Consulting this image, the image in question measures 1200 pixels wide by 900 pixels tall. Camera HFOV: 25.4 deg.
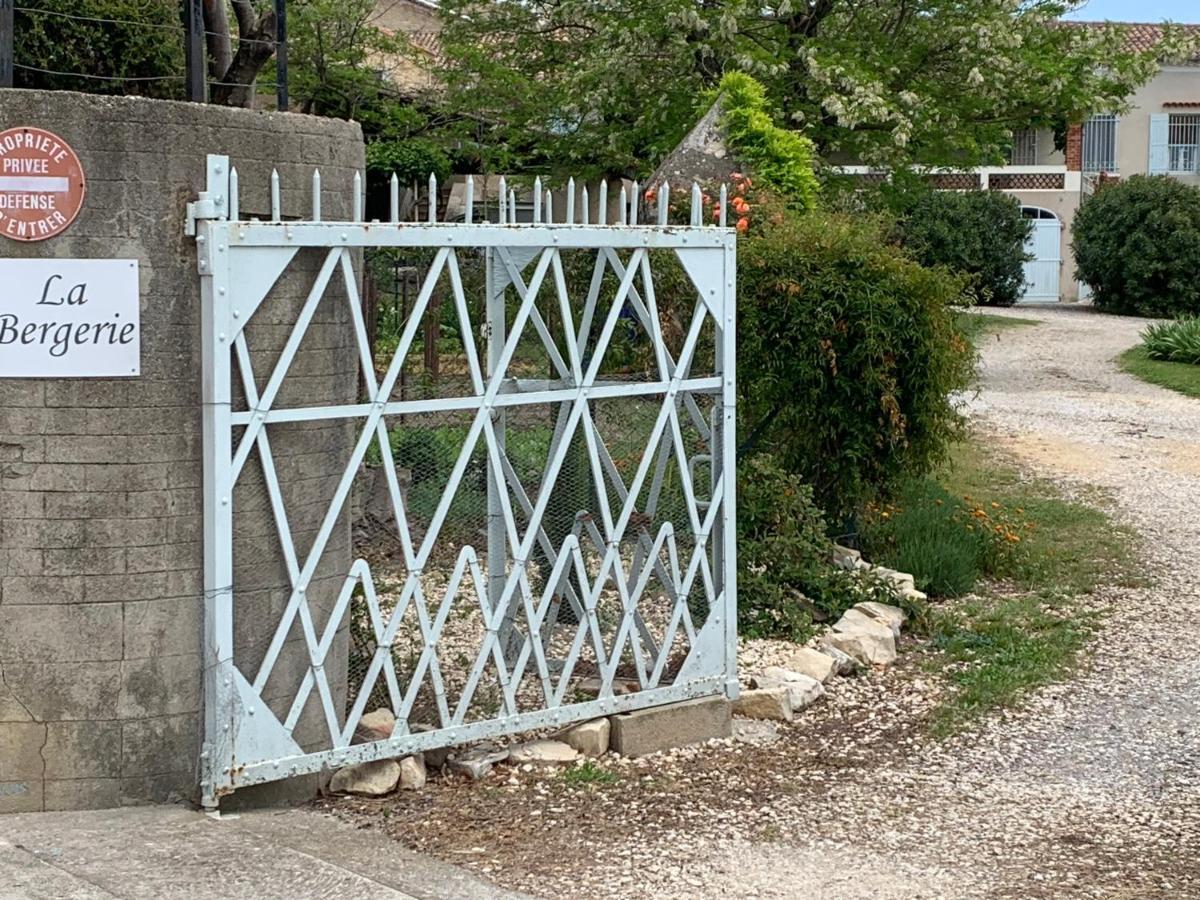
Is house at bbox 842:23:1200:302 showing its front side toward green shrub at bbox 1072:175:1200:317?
yes

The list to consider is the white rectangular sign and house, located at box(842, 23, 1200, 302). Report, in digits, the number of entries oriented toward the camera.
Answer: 2

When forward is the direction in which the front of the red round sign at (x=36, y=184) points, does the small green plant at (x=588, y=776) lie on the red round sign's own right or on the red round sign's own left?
on the red round sign's own left

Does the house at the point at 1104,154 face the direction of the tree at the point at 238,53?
yes

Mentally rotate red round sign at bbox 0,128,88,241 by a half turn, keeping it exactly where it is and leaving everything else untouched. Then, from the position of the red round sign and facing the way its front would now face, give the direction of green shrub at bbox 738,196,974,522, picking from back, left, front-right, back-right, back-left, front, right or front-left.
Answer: front-right

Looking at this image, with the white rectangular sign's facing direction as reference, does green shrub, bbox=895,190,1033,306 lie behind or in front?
behind

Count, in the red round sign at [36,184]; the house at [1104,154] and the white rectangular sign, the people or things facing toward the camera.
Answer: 3

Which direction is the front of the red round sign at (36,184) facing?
toward the camera

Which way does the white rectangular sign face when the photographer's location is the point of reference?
facing the viewer

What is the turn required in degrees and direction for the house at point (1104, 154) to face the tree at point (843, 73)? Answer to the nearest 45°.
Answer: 0° — it already faces it
